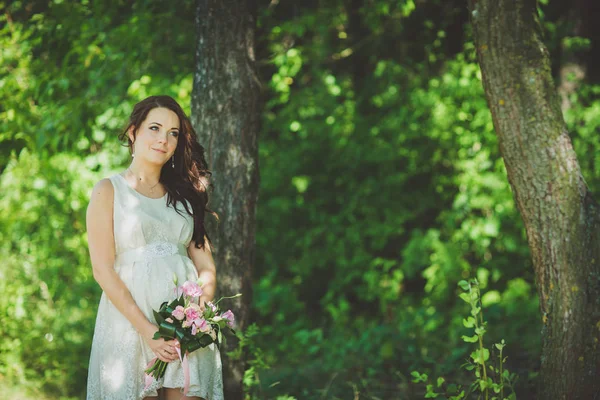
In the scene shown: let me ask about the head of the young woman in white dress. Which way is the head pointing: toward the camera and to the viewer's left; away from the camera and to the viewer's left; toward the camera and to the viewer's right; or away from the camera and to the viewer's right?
toward the camera and to the viewer's right

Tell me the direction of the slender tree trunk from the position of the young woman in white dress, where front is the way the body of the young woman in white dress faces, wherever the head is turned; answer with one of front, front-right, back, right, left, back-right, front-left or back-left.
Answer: left

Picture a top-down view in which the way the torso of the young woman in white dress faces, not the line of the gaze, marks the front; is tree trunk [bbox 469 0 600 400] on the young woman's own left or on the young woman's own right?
on the young woman's own left

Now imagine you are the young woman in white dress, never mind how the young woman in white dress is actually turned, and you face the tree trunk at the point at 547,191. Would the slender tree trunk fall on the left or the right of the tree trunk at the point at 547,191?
left

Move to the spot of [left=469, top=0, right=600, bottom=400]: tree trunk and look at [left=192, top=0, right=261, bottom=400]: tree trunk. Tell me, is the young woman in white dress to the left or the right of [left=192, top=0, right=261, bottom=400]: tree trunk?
left

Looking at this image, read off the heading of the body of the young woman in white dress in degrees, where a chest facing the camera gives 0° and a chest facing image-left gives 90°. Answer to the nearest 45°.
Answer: approximately 315°

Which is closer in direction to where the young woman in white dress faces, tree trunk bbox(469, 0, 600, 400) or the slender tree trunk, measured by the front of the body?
the tree trunk
